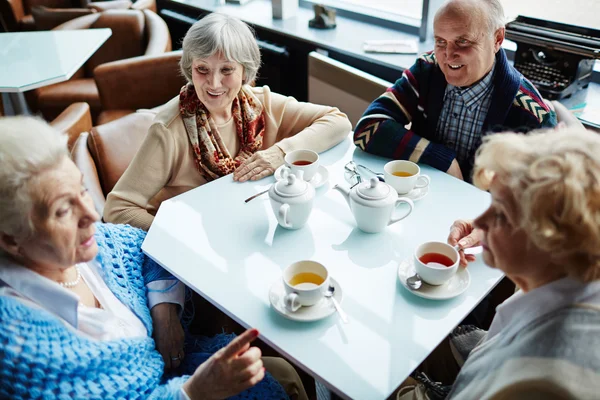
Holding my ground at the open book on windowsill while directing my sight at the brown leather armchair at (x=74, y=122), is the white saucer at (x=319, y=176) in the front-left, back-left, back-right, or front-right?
front-left

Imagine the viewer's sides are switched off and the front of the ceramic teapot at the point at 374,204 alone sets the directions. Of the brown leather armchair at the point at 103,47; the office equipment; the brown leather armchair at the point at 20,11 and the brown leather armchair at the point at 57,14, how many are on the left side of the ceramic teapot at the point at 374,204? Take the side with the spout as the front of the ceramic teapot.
0

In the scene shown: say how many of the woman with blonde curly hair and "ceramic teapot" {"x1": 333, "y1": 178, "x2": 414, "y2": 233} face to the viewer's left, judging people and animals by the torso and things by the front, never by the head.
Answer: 2

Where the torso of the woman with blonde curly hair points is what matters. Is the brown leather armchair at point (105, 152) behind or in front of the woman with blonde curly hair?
in front

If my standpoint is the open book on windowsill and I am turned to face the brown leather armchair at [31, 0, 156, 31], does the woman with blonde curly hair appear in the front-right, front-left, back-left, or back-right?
back-left

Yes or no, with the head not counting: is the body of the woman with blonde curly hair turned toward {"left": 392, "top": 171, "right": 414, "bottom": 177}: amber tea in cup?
no

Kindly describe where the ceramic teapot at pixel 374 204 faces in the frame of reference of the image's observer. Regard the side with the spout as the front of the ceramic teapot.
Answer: facing to the left of the viewer

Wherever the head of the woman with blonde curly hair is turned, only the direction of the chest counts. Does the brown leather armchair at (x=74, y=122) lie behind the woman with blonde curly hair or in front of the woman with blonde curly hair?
in front

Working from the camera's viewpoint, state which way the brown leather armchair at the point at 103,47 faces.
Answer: facing the viewer and to the left of the viewer

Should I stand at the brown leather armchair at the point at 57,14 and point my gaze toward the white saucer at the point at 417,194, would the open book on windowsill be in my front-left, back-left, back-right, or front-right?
front-left

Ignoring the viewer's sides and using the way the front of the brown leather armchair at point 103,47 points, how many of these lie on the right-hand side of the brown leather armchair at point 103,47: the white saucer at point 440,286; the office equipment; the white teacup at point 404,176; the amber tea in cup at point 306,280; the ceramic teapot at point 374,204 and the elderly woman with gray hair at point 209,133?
0

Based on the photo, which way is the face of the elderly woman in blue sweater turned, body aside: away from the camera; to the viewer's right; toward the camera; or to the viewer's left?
to the viewer's right

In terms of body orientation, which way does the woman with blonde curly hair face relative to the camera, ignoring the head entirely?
to the viewer's left

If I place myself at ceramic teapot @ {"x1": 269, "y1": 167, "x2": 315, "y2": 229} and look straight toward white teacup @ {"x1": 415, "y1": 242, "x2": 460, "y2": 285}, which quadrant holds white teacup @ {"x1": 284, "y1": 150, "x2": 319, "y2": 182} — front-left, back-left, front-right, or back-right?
back-left

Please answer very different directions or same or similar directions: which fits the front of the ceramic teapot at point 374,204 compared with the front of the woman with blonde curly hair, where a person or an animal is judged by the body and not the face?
same or similar directions

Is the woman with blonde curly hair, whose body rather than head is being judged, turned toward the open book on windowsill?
no
